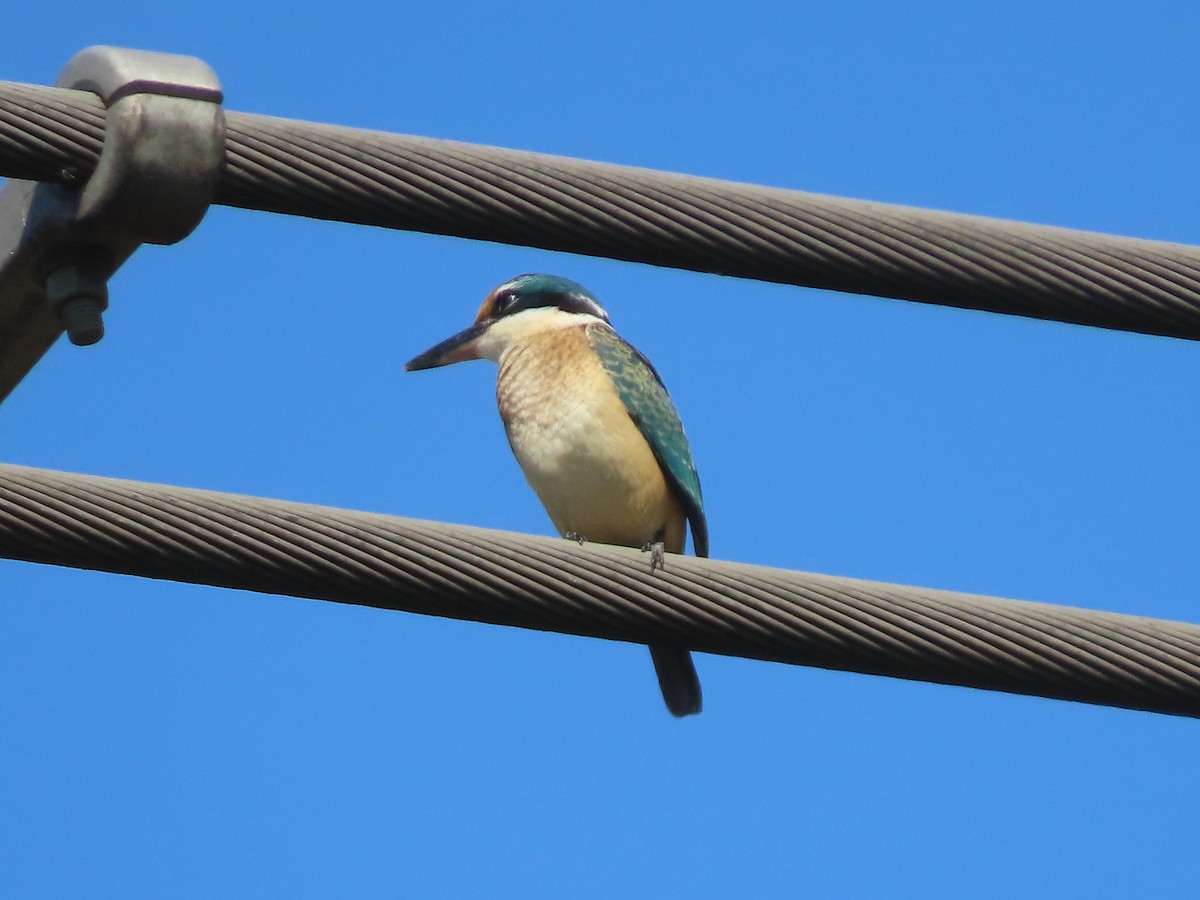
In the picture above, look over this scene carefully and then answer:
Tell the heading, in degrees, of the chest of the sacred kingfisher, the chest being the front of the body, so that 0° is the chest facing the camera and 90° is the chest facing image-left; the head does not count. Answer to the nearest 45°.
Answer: approximately 45°
